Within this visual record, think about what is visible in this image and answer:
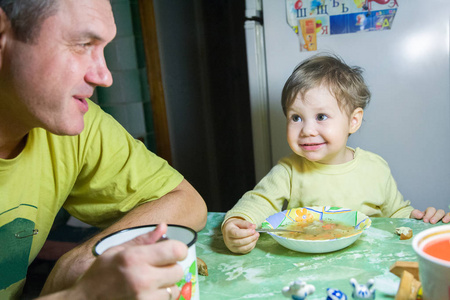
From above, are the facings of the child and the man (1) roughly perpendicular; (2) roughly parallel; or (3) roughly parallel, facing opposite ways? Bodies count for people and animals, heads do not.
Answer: roughly perpendicular

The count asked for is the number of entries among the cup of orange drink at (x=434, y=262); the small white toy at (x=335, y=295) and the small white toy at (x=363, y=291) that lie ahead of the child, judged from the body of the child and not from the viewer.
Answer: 3

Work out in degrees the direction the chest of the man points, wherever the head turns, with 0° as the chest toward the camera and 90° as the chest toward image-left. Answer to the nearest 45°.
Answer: approximately 315°

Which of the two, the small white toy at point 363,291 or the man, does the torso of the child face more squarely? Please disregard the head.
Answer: the small white toy

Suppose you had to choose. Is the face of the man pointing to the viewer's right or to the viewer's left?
to the viewer's right

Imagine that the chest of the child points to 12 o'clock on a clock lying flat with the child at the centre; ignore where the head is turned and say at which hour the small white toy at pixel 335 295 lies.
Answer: The small white toy is roughly at 12 o'clock from the child.

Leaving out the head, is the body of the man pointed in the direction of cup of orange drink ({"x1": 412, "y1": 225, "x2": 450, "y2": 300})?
yes

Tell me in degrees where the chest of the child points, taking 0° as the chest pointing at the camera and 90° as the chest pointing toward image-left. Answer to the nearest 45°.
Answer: approximately 0°
